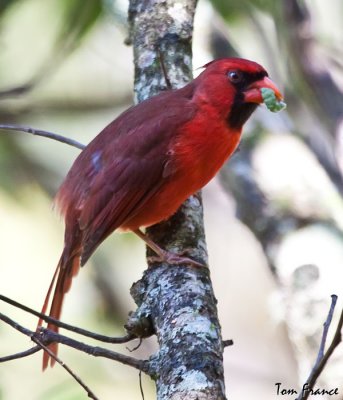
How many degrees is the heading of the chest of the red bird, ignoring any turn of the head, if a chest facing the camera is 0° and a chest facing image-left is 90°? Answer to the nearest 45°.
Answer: approximately 270°
